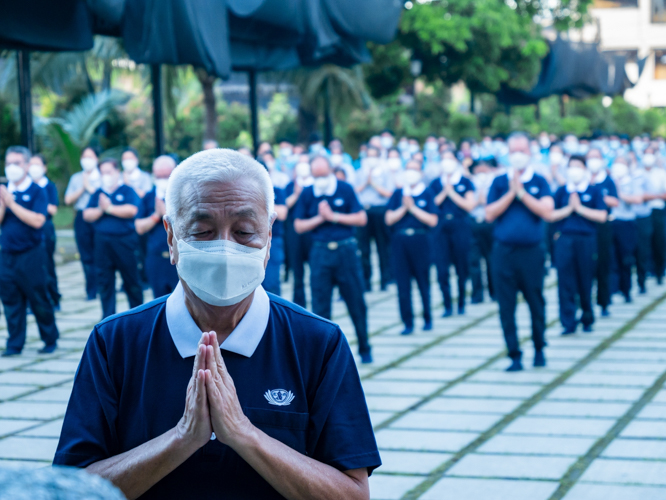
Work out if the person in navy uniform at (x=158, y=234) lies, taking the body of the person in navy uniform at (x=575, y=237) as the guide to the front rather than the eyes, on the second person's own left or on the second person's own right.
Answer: on the second person's own right

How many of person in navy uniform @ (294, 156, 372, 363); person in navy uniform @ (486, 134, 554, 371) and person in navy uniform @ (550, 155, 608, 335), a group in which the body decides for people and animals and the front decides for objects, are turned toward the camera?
3

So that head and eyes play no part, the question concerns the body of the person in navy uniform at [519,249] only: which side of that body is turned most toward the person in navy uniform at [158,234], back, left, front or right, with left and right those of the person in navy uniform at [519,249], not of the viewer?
right

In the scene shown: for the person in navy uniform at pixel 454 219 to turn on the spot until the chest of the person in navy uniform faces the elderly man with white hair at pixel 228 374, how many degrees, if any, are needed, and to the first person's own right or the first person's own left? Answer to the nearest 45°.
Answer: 0° — they already face them

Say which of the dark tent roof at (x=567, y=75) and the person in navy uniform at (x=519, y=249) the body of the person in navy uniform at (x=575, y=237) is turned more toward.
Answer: the person in navy uniform

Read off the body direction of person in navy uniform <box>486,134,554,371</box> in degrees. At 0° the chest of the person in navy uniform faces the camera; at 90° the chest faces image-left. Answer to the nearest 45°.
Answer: approximately 0°

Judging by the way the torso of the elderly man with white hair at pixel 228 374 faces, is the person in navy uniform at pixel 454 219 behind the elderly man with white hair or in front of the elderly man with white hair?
behind

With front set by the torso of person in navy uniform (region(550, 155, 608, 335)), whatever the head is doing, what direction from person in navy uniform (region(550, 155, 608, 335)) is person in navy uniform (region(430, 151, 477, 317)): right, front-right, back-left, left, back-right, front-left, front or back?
back-right
